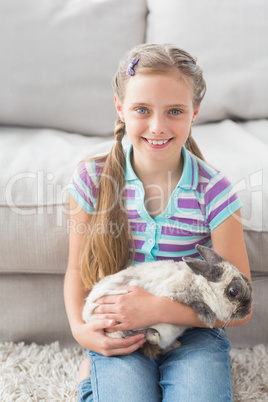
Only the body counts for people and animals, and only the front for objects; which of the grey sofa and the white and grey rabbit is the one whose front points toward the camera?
the grey sofa

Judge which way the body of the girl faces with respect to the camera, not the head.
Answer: toward the camera

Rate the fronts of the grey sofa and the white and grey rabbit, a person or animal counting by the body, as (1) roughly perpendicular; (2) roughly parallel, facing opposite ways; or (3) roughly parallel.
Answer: roughly perpendicular

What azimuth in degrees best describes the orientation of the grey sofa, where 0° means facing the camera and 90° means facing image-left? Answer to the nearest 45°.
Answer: approximately 0°

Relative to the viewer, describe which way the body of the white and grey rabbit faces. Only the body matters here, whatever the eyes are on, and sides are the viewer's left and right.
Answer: facing to the right of the viewer

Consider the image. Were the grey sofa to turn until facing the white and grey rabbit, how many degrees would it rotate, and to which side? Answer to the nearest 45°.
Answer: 0° — it already faces it

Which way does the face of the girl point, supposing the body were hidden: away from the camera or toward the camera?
toward the camera

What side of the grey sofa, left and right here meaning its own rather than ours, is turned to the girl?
front

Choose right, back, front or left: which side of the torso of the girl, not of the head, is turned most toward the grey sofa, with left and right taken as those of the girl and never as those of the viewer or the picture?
back

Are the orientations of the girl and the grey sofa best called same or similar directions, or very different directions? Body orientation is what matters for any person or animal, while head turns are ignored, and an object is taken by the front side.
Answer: same or similar directions

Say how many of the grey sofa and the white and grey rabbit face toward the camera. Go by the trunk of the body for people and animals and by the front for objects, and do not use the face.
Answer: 1

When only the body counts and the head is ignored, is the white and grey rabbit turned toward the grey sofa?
no

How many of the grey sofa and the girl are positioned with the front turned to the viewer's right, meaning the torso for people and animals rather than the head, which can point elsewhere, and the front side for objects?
0
